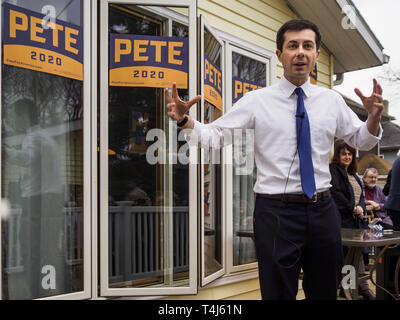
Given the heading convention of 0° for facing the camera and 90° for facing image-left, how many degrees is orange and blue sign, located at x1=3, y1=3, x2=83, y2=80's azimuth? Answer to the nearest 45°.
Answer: approximately 315°

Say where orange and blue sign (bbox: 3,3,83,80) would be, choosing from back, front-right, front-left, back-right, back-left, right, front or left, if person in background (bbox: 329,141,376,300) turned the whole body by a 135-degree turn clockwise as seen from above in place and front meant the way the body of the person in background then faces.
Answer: front-left

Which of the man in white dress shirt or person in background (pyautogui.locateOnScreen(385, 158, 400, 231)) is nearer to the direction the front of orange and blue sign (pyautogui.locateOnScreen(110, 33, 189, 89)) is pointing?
the man in white dress shirt

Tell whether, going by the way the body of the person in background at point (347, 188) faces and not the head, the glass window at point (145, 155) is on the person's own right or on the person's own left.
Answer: on the person's own right

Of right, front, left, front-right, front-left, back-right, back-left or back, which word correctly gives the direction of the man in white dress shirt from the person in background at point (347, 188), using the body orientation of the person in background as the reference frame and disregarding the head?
front-right

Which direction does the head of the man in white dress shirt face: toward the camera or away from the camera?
toward the camera

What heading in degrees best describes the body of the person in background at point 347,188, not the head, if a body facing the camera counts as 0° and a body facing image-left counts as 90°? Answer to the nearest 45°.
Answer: approximately 315°

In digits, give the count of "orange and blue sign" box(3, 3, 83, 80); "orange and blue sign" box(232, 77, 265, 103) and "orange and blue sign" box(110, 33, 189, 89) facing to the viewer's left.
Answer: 0

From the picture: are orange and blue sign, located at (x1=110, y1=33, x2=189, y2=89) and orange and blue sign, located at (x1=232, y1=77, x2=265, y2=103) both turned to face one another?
no

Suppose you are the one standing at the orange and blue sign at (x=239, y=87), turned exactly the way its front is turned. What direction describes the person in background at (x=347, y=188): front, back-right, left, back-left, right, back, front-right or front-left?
front-left

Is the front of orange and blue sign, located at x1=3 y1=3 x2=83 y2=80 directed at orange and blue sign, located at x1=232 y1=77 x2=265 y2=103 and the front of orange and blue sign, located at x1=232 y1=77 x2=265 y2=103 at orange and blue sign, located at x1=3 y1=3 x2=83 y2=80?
no

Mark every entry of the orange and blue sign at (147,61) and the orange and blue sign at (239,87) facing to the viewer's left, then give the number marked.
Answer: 0

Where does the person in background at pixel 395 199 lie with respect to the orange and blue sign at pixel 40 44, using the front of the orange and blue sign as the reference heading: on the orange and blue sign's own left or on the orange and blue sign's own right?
on the orange and blue sign's own left

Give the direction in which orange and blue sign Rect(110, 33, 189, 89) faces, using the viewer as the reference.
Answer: facing the viewer

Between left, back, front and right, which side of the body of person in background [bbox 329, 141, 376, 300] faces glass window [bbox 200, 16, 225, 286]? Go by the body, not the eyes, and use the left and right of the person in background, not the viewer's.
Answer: right

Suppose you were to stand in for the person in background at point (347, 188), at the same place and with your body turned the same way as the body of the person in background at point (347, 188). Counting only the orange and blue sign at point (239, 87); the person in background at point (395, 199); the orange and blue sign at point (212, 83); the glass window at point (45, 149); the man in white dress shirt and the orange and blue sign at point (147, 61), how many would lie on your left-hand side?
1

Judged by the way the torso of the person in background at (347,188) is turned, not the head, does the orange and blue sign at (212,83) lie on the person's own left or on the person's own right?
on the person's own right

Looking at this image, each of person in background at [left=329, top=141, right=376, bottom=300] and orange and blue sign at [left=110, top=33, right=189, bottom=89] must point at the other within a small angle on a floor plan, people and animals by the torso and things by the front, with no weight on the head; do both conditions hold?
no
